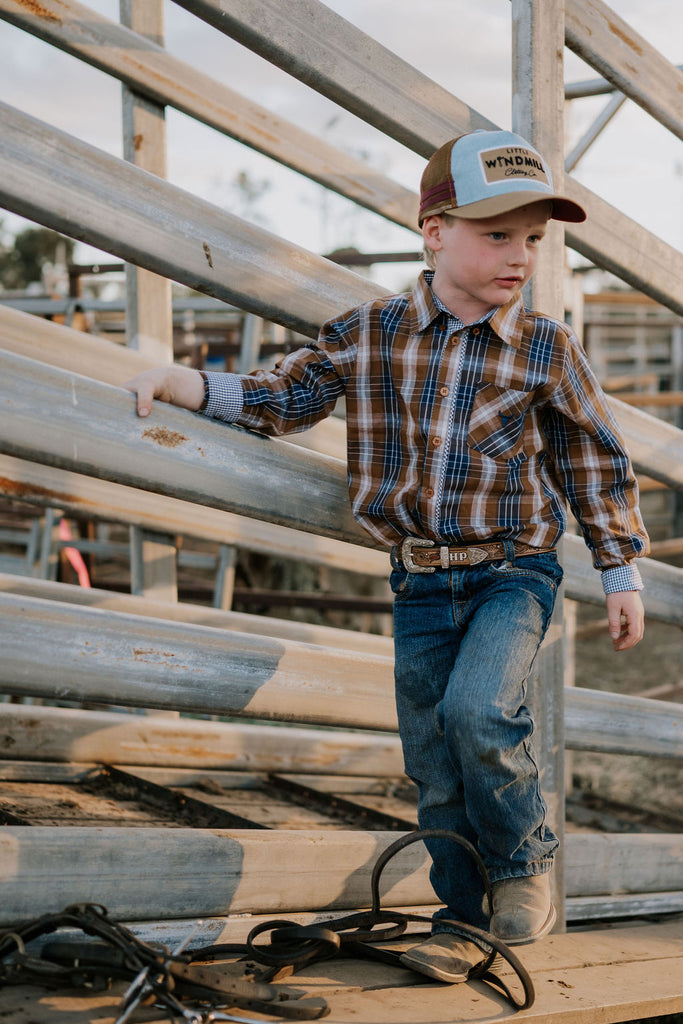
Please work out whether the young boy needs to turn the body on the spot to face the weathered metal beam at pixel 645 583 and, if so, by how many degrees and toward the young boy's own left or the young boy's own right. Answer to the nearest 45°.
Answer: approximately 135° to the young boy's own left

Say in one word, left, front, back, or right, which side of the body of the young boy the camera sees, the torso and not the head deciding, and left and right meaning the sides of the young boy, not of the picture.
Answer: front

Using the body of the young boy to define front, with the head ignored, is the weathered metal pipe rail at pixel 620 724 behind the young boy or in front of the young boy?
behind

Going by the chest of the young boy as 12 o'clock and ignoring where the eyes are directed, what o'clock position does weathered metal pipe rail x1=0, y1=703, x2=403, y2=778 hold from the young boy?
The weathered metal pipe rail is roughly at 5 o'clock from the young boy.
